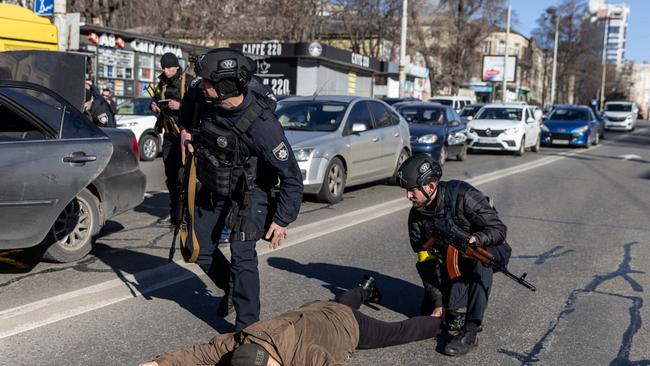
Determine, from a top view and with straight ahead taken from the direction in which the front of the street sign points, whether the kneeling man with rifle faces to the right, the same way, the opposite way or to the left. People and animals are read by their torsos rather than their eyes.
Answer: to the right

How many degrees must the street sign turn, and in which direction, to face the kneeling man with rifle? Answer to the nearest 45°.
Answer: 0° — it already faces them

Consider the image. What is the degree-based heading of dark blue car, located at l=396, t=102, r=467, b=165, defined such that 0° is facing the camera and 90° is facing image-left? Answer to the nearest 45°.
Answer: approximately 45°

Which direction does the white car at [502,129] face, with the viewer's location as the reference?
facing the viewer and to the left of the viewer

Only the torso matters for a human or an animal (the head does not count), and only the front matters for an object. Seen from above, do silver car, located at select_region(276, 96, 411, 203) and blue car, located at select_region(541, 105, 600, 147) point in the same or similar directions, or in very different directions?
same or similar directions

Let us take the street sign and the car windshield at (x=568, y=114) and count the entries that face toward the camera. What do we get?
2

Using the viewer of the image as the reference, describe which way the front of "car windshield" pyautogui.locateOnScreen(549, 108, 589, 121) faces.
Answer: facing the viewer

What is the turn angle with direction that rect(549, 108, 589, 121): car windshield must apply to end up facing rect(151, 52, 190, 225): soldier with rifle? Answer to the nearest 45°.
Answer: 0° — it already faces them

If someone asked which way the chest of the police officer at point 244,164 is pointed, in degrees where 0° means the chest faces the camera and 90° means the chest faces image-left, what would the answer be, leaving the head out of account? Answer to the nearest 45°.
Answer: approximately 45°

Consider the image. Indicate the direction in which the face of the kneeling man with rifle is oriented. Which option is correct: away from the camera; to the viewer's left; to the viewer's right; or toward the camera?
to the viewer's left

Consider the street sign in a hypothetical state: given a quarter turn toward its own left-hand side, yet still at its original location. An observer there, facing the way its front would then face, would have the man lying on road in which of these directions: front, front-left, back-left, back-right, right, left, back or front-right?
right

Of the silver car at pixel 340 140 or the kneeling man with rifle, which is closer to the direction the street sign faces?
the kneeling man with rifle

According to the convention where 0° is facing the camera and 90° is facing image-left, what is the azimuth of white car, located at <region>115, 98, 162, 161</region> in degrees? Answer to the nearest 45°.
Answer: approximately 45°
